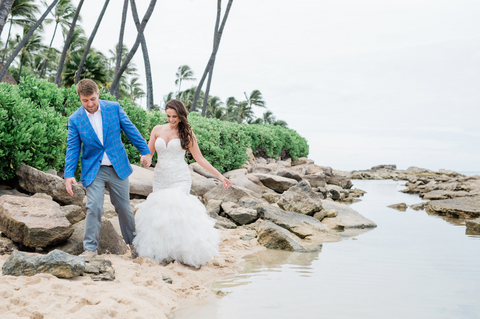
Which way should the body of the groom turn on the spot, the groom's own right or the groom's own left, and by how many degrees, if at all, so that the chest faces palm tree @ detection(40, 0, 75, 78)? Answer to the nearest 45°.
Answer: approximately 180°

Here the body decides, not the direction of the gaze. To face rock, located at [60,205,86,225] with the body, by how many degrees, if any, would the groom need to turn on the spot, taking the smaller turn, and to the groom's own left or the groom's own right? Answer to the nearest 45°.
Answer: approximately 180°

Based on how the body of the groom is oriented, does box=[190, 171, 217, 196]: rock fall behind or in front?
behind

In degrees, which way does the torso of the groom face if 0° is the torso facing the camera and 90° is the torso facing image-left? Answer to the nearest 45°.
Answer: approximately 0°

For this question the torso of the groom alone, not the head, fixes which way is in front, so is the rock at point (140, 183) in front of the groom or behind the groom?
behind

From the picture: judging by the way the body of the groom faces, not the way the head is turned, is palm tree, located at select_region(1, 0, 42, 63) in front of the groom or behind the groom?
behind

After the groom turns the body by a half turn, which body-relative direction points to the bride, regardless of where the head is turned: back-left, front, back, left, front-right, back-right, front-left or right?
right

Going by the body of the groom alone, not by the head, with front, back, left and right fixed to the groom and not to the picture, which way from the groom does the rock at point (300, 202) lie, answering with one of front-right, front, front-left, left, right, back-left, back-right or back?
back-left

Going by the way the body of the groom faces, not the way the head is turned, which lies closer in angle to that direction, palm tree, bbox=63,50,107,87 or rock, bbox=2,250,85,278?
the rock
